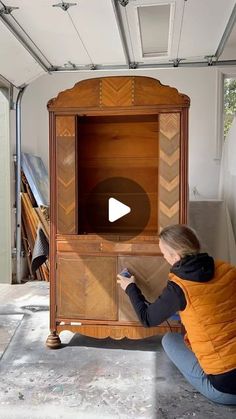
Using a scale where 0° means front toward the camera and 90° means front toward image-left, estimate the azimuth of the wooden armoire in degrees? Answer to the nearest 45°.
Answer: approximately 0°
